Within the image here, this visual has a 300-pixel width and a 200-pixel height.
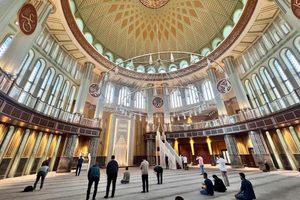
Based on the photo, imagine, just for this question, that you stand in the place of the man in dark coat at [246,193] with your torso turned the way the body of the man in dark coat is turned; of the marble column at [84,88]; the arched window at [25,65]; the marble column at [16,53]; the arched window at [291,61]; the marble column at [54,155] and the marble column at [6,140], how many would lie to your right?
1

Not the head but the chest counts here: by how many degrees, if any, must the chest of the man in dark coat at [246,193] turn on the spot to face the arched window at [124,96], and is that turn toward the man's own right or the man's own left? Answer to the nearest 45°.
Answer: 0° — they already face it

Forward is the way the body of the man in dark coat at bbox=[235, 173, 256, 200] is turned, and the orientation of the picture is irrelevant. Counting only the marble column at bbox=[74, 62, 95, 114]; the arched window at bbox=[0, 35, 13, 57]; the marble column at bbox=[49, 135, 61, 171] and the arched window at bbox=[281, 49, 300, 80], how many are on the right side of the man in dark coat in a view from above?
1

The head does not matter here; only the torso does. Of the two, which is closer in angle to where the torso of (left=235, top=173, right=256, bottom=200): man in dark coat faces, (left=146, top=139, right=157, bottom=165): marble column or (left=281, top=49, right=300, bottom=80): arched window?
the marble column

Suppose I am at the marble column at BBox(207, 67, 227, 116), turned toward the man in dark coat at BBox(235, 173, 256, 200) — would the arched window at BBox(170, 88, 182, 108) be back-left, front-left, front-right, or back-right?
back-right

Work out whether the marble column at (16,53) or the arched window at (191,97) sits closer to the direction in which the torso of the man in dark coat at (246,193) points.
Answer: the arched window

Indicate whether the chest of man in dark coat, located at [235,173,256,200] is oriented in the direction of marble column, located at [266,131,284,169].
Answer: no

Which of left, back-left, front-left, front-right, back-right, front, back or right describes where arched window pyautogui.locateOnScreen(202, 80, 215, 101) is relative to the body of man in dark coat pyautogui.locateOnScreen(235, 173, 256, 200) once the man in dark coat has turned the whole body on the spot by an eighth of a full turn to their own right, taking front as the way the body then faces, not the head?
front

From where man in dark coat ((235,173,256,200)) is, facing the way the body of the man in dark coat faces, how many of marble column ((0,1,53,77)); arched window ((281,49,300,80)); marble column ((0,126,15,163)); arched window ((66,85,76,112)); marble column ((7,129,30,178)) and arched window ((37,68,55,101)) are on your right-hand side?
1

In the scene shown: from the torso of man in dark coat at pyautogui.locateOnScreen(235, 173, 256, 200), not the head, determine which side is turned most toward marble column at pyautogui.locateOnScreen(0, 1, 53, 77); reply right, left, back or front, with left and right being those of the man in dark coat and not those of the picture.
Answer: left

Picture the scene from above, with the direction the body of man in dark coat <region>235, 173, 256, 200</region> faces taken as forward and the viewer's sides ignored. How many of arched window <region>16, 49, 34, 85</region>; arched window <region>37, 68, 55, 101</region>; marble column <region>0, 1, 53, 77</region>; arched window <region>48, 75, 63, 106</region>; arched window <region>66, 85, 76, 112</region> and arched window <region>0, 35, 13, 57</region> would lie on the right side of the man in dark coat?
0

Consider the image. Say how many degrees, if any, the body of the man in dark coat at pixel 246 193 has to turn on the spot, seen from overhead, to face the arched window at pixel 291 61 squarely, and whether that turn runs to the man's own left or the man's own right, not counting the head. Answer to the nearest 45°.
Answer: approximately 90° to the man's own right

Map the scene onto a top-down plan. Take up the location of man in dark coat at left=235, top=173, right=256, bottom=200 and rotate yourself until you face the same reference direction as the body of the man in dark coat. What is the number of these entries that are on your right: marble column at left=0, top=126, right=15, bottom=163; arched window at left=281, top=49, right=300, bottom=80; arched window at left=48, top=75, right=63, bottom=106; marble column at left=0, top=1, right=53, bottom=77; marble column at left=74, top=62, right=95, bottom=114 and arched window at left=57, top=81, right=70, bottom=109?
1

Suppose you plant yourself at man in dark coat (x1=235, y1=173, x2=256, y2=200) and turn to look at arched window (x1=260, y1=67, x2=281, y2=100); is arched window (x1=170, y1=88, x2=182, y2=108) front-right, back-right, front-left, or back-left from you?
front-left

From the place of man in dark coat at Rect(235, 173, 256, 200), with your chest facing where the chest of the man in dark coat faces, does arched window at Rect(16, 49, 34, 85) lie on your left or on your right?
on your left

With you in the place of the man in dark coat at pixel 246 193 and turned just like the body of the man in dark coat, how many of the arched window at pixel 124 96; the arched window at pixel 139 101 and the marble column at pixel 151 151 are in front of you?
3

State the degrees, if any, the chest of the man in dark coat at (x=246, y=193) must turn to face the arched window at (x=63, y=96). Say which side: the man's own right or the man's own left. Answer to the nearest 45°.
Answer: approximately 45° to the man's own left

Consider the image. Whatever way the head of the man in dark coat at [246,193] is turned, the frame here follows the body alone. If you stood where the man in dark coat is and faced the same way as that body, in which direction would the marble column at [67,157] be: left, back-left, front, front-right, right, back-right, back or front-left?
front-left

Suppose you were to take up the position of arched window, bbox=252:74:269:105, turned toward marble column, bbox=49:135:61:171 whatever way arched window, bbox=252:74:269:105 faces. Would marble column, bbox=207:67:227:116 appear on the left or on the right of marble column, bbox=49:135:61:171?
right

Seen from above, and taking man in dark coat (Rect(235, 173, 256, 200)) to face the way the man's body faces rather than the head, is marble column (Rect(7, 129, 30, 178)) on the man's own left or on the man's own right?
on the man's own left

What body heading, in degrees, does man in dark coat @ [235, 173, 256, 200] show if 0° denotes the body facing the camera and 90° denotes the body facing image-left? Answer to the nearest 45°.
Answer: approximately 135°

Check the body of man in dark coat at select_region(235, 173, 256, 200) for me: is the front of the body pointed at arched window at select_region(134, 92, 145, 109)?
yes

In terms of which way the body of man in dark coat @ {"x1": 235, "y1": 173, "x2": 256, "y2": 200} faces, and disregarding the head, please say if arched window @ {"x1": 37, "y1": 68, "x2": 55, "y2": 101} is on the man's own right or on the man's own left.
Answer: on the man's own left
